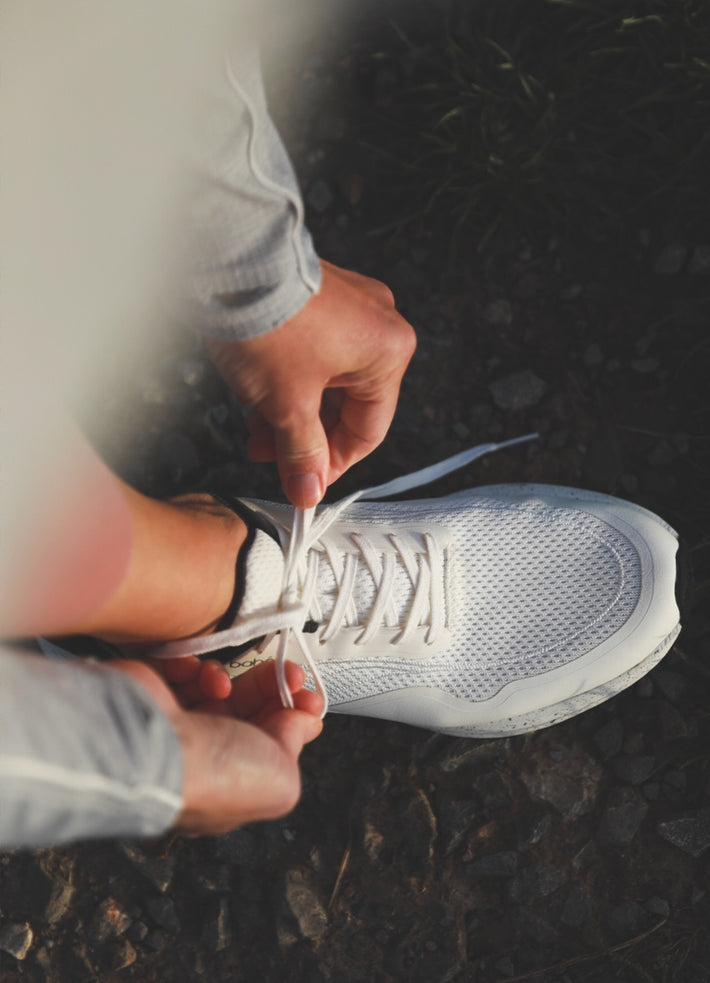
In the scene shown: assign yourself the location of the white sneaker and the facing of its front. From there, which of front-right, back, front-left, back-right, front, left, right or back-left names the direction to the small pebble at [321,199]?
left

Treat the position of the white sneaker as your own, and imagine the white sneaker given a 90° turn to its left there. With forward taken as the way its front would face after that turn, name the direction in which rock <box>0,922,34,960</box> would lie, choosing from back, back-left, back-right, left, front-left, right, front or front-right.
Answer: left

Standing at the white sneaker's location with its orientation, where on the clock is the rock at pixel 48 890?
The rock is roughly at 6 o'clock from the white sneaker.

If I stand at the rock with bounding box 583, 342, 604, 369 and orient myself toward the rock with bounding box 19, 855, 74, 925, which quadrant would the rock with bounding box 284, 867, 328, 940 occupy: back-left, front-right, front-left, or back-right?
front-left

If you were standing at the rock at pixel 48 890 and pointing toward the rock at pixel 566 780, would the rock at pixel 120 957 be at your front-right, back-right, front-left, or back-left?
front-right

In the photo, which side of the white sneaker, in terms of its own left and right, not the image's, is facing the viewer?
right
